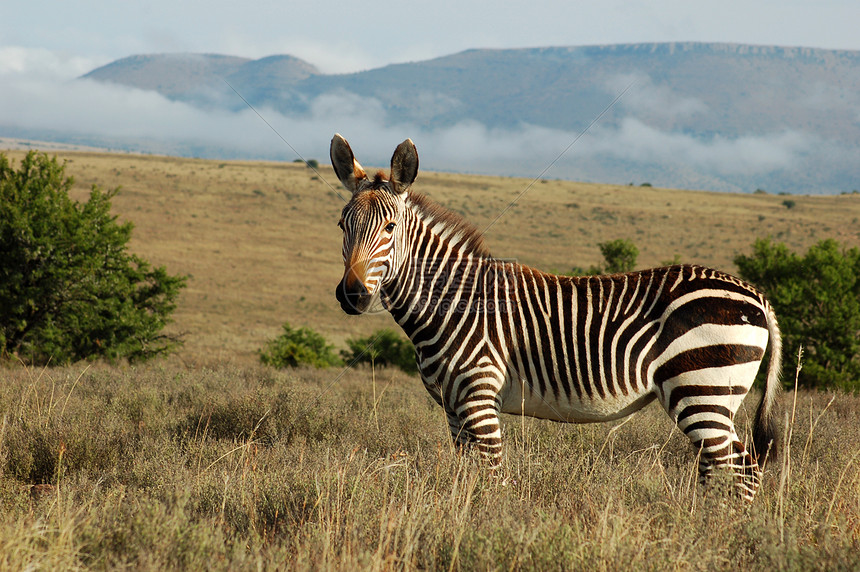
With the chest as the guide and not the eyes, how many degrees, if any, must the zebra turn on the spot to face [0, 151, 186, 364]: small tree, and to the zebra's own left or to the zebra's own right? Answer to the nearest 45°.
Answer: approximately 45° to the zebra's own right

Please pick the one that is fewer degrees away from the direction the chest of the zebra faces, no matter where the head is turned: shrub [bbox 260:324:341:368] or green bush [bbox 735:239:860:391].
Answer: the shrub

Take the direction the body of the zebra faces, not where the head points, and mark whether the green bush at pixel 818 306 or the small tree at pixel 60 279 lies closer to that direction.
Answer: the small tree

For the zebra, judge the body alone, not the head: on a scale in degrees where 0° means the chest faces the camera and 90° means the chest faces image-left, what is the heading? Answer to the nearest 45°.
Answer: approximately 90°

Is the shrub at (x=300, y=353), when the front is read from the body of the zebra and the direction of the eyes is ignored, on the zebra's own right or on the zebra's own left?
on the zebra's own right

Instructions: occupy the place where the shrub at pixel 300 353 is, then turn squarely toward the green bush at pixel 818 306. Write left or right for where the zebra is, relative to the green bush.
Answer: right

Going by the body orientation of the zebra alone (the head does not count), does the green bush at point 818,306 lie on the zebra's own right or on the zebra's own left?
on the zebra's own right
